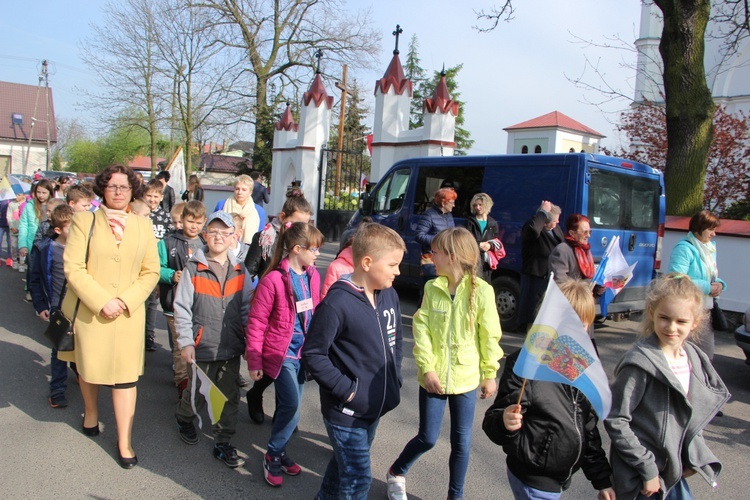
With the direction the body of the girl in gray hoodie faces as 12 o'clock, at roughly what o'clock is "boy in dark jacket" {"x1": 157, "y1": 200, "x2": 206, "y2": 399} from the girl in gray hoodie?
The boy in dark jacket is roughly at 5 o'clock from the girl in gray hoodie.

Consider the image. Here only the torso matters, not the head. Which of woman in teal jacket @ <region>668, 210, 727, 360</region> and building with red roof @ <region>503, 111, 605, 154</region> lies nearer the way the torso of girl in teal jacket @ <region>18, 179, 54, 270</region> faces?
the woman in teal jacket

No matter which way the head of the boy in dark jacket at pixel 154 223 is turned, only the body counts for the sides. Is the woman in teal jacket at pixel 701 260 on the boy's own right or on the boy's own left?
on the boy's own left

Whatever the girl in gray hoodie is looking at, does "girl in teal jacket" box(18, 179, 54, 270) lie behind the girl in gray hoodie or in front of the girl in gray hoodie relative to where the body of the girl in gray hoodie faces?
behind

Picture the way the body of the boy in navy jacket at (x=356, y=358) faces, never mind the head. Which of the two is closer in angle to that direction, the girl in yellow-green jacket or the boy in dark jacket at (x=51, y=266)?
the girl in yellow-green jacket

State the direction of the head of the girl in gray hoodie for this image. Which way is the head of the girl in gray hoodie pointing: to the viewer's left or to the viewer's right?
to the viewer's left

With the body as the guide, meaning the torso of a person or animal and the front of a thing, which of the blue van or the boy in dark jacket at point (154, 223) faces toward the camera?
the boy in dark jacket

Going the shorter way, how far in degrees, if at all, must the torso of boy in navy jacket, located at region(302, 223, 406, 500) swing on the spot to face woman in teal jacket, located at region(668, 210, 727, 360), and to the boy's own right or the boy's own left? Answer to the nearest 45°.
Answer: approximately 90° to the boy's own left

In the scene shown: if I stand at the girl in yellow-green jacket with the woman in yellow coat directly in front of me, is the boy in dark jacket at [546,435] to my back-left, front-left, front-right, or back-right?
back-left

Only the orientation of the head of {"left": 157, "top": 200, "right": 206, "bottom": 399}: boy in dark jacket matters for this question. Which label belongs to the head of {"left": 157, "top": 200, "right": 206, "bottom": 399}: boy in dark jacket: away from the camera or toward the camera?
toward the camera

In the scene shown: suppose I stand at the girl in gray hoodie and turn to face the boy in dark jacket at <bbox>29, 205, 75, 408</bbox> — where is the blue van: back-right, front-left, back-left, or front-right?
front-right

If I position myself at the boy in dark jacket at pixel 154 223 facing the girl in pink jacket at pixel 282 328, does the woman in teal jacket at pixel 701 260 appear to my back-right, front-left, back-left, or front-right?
front-left

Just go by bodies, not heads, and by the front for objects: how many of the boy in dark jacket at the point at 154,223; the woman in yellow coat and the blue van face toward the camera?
2

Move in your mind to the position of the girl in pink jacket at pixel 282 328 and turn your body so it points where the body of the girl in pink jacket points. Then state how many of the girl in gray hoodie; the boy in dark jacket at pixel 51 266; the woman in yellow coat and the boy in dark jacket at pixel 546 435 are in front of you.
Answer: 2

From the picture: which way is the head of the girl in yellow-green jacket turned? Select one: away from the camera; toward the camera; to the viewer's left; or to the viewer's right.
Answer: to the viewer's left

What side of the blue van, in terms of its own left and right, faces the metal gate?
front

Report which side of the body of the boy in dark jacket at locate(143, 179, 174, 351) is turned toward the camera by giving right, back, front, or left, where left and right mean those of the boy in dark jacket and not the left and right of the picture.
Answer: front
